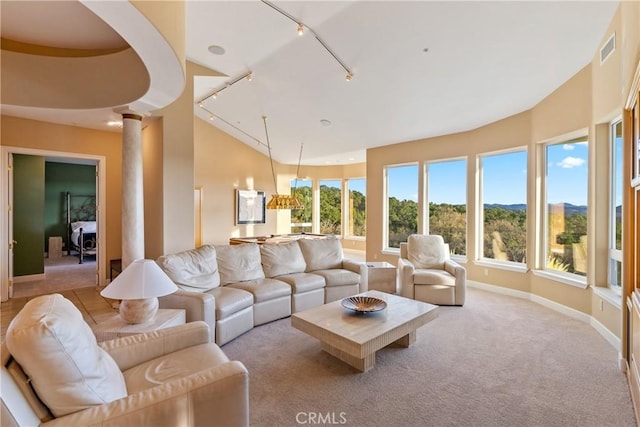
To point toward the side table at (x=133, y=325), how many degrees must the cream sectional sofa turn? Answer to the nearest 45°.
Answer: approximately 90° to its right

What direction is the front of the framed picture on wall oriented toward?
toward the camera

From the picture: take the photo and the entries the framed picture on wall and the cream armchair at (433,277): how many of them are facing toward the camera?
2

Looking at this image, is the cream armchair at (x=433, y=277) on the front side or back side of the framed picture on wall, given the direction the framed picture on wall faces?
on the front side

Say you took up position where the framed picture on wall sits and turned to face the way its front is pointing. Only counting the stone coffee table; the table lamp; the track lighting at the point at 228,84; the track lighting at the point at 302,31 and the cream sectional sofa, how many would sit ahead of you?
5

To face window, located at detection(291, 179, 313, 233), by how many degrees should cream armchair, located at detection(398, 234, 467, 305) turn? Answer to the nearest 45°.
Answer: approximately 135° to its right

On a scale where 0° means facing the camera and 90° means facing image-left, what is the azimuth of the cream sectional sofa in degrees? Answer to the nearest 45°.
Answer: approximately 315°

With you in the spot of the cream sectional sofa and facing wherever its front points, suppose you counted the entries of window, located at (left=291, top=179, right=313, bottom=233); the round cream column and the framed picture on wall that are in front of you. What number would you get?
0

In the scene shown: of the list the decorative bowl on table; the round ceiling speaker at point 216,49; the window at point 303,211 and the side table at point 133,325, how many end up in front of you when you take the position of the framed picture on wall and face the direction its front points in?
3

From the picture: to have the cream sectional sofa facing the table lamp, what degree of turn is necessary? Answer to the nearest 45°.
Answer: approximately 90° to its right

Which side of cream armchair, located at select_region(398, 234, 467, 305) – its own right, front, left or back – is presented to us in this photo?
front

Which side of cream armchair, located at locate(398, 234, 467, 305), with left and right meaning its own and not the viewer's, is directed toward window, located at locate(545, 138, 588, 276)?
left
